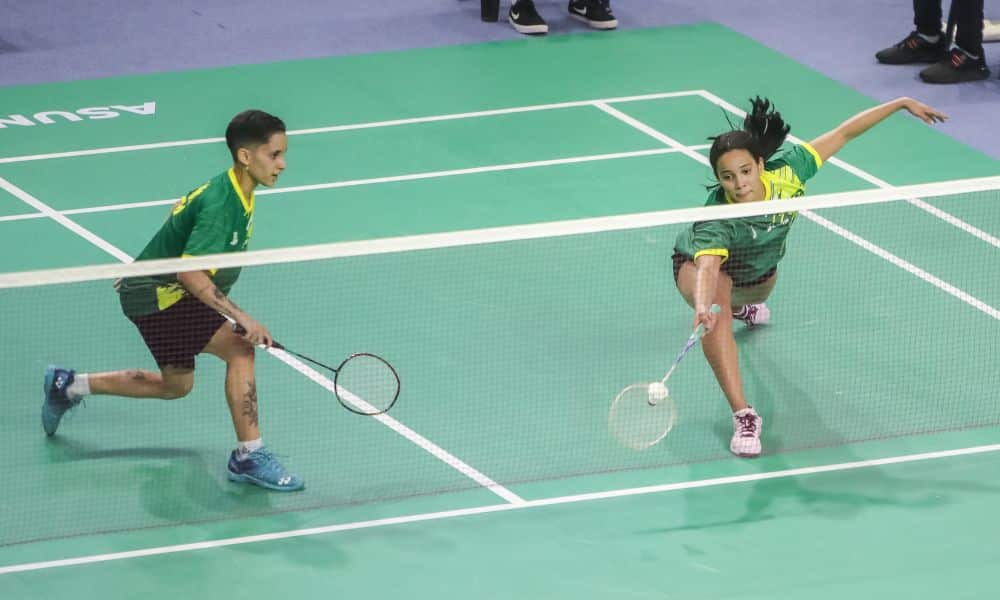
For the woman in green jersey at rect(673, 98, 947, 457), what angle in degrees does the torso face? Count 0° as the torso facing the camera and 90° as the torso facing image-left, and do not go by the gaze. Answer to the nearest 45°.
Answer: approximately 0°

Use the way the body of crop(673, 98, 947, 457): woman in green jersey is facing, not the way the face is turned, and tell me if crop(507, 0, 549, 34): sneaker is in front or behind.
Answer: behind
